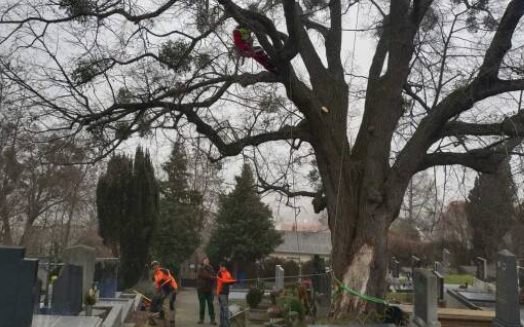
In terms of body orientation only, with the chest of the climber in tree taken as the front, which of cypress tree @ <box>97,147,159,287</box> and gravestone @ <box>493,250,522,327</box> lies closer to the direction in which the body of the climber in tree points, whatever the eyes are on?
the gravestone

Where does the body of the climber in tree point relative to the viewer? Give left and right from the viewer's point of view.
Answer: facing to the right of the viewer

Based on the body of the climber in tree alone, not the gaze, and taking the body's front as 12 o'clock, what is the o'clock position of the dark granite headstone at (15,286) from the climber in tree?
The dark granite headstone is roughly at 4 o'clock from the climber in tree.
